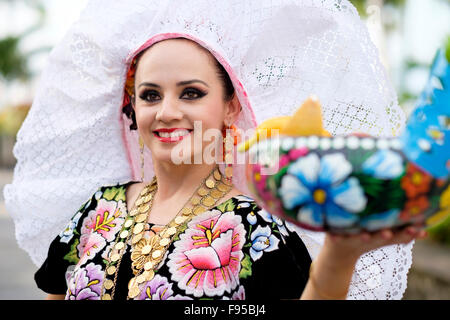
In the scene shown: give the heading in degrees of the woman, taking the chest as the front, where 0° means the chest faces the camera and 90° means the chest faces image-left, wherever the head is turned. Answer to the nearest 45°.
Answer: approximately 45°
